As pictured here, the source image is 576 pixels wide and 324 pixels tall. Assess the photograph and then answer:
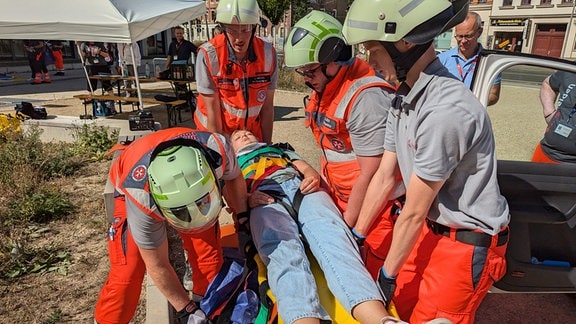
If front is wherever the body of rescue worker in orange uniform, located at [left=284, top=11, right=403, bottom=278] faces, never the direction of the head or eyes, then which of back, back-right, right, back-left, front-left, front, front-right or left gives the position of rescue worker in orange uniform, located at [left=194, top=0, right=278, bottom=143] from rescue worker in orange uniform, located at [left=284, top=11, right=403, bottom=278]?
right

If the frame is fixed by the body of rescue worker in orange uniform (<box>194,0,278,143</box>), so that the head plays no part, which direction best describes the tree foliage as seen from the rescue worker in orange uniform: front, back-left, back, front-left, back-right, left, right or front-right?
back

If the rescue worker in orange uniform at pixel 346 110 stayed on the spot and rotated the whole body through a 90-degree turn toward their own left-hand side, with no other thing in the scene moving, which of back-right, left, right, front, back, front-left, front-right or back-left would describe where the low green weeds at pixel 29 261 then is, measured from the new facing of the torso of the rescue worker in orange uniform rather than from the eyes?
back-right

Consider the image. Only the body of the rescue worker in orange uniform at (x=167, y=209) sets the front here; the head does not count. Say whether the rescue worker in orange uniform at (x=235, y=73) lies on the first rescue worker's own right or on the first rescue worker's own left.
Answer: on the first rescue worker's own left

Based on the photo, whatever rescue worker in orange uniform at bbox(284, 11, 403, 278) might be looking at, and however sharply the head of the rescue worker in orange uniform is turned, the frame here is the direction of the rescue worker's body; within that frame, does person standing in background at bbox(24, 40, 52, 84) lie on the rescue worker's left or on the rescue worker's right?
on the rescue worker's right

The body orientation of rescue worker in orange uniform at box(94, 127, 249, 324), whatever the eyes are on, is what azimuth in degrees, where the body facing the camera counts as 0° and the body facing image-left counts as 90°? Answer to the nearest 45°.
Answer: approximately 315°

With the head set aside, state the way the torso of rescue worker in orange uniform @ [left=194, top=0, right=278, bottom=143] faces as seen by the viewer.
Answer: toward the camera

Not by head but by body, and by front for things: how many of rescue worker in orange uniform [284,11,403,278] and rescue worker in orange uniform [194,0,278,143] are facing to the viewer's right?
0

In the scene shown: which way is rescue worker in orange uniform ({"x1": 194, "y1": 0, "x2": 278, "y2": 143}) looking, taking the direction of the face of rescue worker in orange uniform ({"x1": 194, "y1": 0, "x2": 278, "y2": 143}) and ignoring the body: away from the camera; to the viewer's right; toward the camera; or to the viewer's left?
toward the camera

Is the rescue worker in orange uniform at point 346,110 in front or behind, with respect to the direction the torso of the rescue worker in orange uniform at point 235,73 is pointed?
in front

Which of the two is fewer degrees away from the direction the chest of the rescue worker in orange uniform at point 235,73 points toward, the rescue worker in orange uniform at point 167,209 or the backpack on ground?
the rescue worker in orange uniform

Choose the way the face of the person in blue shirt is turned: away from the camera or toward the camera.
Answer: toward the camera

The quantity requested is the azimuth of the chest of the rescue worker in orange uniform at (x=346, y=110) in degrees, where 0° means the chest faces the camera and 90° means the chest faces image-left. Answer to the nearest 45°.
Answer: approximately 45°

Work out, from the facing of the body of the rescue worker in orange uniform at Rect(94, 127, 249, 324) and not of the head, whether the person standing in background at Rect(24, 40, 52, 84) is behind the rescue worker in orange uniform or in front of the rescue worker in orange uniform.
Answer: behind

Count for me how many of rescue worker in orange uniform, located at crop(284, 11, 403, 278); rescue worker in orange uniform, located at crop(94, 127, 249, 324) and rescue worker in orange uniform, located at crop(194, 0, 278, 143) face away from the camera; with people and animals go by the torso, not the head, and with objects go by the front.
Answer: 0

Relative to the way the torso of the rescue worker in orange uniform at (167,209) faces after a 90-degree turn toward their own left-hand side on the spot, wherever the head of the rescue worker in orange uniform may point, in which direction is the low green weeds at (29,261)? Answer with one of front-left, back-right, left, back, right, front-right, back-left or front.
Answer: left
